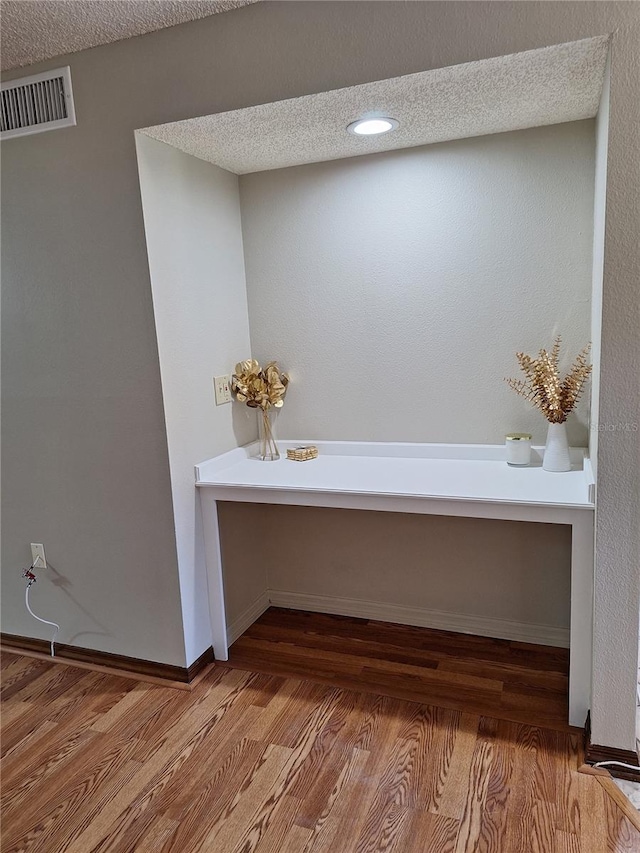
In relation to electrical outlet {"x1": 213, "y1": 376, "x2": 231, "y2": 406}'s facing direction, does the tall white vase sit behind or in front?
in front

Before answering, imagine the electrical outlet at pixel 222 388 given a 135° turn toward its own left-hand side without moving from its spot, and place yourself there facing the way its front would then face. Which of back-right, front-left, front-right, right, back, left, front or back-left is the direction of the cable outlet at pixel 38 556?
left

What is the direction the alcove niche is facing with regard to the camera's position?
facing the viewer and to the left of the viewer

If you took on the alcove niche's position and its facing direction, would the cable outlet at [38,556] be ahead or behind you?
ahead

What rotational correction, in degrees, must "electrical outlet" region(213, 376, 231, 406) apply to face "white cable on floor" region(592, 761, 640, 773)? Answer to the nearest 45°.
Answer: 0° — it already faces it

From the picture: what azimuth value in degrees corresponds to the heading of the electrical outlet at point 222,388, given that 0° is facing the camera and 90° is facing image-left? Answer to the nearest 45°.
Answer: approximately 315°

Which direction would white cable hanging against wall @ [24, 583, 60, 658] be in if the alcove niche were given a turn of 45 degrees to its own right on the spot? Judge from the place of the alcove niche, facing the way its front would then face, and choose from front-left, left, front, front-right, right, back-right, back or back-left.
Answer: front
